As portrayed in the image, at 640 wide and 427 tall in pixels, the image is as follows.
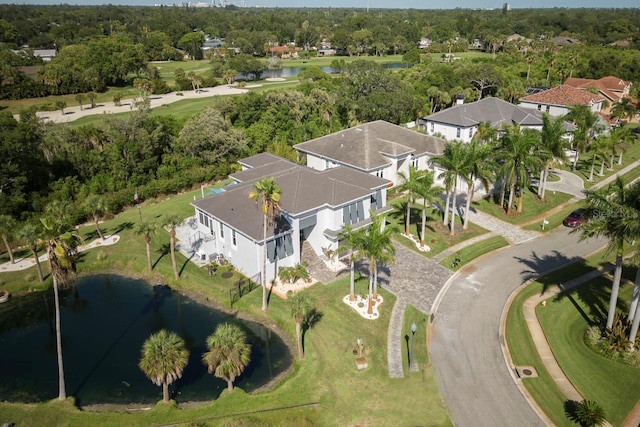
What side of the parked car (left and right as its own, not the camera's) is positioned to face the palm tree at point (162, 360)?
front

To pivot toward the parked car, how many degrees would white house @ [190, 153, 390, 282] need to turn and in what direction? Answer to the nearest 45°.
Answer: approximately 45° to its left

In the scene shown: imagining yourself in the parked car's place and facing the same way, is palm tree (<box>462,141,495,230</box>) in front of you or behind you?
in front

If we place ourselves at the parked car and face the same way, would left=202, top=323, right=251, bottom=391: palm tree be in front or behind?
in front

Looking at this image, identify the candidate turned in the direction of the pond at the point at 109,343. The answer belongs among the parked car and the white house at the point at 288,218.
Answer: the parked car

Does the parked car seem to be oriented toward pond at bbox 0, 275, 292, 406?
yes

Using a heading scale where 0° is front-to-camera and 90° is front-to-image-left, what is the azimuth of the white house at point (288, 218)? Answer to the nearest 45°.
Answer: approximately 315°

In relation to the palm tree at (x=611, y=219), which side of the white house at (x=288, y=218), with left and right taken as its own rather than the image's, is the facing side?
front

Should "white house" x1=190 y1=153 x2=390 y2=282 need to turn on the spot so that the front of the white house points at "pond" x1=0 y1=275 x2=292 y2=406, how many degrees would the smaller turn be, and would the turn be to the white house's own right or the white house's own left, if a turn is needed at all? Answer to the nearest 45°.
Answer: approximately 90° to the white house's own right

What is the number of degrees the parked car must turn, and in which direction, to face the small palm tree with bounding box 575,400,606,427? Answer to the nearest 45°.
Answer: approximately 45° to its left

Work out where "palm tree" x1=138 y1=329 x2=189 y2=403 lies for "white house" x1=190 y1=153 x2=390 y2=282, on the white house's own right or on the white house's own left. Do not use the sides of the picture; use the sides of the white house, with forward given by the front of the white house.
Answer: on the white house's own right

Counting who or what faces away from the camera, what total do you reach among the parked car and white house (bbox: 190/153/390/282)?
0

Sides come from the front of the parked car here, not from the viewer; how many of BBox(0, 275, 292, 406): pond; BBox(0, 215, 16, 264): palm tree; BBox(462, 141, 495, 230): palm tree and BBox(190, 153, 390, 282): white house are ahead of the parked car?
4

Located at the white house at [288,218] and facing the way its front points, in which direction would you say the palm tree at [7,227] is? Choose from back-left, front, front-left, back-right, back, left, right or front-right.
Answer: back-right

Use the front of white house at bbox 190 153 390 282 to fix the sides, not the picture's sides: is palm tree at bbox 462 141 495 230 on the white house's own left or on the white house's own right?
on the white house's own left
